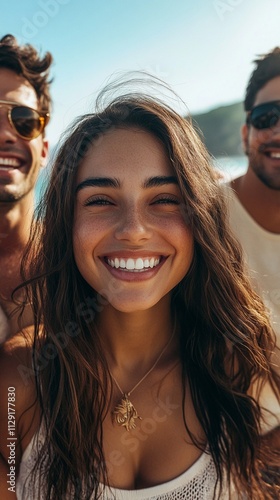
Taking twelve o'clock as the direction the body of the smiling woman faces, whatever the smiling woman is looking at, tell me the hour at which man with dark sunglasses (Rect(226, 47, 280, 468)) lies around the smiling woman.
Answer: The man with dark sunglasses is roughly at 7 o'clock from the smiling woman.

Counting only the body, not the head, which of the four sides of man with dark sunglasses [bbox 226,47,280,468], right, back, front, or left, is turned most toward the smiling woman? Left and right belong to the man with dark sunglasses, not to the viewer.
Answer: front

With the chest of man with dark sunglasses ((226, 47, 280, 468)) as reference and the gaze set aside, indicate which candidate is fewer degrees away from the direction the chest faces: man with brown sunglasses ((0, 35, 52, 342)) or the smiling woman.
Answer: the smiling woman

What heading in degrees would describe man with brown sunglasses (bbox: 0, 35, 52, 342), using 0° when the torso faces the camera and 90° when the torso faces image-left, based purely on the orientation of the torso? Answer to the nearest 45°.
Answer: approximately 0°

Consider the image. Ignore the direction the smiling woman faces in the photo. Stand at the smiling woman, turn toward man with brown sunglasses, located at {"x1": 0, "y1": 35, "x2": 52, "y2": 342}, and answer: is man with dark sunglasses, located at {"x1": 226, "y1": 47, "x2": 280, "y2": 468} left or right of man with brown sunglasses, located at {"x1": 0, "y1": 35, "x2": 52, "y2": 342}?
right

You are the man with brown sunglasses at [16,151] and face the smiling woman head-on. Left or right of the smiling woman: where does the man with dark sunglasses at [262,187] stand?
left

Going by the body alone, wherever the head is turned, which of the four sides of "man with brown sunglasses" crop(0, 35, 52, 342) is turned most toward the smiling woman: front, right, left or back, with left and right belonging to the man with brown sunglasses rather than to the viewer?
front

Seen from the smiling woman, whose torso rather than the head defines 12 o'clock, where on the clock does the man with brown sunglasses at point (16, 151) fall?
The man with brown sunglasses is roughly at 5 o'clock from the smiling woman.

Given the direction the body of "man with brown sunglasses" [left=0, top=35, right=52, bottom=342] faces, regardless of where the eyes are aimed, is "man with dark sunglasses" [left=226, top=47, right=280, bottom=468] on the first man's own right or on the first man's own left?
on the first man's own left
